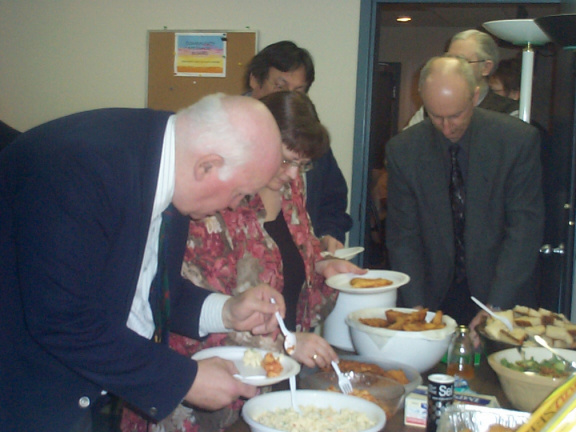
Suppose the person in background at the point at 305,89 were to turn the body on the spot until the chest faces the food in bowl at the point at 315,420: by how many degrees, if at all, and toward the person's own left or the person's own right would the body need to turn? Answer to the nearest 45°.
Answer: approximately 45° to the person's own right

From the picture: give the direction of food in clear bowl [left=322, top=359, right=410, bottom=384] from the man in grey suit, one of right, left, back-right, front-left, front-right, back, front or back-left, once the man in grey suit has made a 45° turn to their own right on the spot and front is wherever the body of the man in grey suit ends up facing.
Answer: front-left

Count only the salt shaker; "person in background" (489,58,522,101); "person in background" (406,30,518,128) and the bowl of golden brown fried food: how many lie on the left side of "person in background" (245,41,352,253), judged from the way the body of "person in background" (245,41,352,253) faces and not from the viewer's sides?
2

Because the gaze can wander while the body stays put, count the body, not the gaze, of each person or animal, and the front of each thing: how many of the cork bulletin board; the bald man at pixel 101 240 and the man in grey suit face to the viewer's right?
1

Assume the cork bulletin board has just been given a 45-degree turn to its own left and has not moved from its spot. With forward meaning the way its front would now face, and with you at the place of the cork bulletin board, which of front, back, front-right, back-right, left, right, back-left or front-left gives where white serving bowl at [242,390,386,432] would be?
front-right

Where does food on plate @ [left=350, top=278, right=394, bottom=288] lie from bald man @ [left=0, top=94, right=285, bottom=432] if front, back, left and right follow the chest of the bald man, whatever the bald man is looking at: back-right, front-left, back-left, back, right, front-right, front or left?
front-left

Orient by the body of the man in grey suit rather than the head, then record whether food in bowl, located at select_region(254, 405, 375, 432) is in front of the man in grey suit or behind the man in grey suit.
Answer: in front

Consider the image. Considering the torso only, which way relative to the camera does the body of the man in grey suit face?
toward the camera

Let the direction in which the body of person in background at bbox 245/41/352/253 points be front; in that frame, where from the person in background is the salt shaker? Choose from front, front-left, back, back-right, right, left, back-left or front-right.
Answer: front-right

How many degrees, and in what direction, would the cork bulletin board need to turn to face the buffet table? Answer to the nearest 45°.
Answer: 0° — it already faces it

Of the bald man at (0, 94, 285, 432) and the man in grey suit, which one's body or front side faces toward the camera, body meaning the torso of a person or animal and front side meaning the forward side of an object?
the man in grey suit

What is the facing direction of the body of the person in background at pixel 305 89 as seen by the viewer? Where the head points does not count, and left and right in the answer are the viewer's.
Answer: facing the viewer and to the right of the viewer

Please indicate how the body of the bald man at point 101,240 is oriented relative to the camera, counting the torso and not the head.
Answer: to the viewer's right

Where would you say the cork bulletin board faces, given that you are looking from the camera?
facing the viewer

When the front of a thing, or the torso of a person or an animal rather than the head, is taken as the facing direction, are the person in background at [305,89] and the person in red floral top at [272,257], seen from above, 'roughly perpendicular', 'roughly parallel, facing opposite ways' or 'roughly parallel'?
roughly parallel
